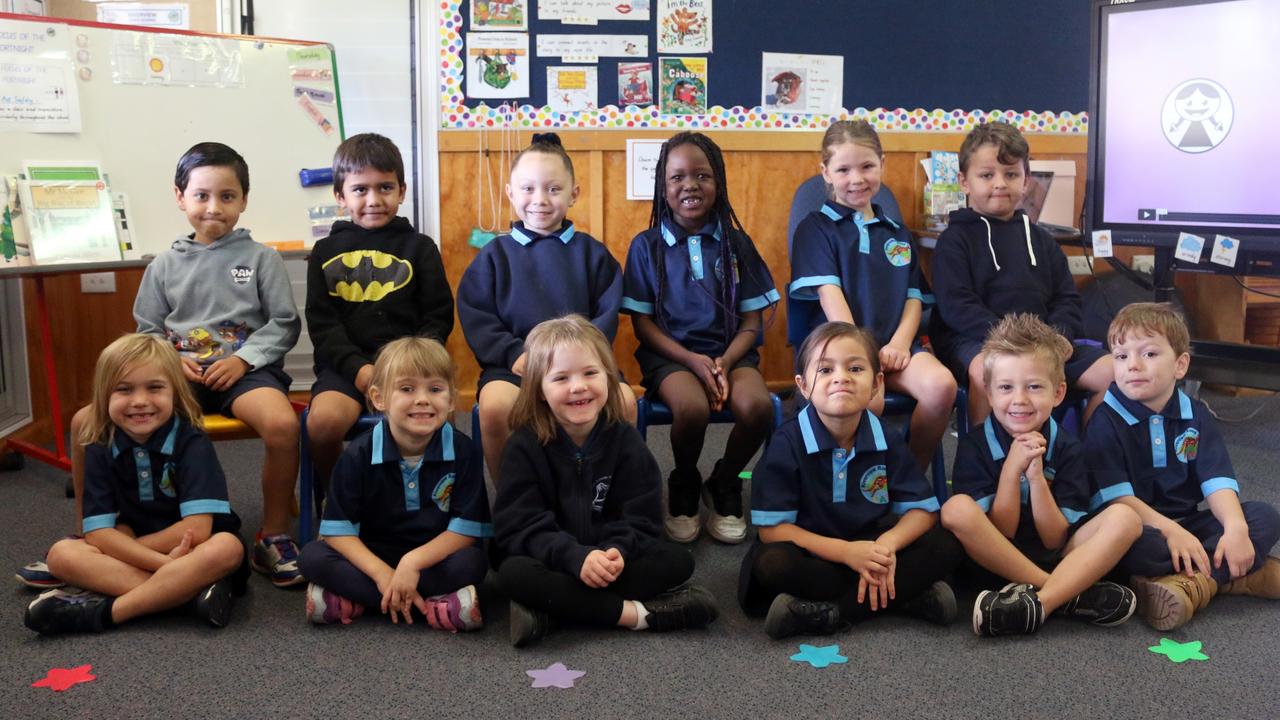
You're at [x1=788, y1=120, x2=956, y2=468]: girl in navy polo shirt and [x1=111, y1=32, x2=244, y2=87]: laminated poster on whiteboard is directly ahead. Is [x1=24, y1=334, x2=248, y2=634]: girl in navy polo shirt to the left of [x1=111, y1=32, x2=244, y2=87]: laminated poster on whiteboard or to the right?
left

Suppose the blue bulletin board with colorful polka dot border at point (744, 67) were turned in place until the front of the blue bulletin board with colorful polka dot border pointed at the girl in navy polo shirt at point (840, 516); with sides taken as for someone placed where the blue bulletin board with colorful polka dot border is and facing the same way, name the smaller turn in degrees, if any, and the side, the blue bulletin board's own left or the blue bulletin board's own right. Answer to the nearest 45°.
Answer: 0° — it already faces them

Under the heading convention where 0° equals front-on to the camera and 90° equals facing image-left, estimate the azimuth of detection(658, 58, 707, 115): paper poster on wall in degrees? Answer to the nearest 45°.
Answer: approximately 0°
